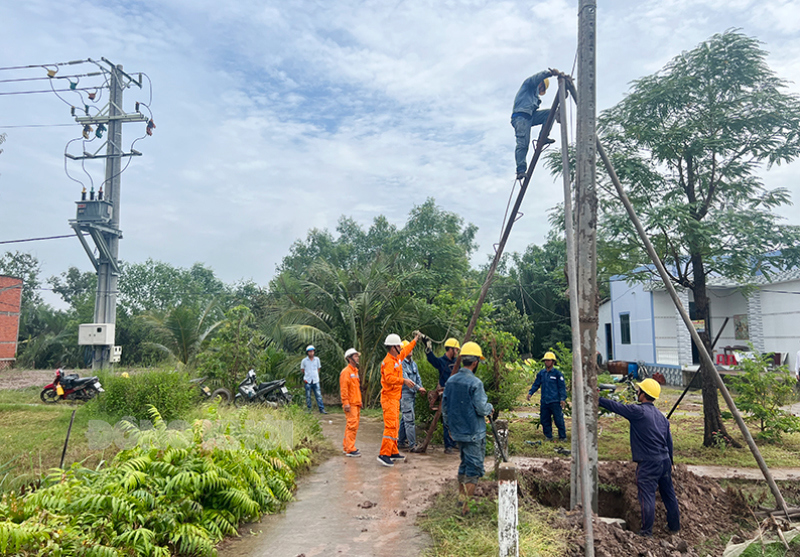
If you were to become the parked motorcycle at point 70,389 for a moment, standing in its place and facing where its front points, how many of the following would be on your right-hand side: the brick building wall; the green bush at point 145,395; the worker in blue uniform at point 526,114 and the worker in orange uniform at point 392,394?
1

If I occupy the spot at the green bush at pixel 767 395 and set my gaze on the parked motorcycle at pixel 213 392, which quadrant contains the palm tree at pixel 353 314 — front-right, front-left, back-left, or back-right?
front-right

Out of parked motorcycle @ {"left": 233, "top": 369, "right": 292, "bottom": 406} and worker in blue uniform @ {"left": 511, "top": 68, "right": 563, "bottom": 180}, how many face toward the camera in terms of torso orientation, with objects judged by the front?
0

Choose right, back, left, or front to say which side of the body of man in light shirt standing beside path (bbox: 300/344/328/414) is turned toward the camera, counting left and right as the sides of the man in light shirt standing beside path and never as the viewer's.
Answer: front

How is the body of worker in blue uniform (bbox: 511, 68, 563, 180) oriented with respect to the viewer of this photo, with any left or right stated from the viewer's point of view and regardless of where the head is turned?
facing to the right of the viewer

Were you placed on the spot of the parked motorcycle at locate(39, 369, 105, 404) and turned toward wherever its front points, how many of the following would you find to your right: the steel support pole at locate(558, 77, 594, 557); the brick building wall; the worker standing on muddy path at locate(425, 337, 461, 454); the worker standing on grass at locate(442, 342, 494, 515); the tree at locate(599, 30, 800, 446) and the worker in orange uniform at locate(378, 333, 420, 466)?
1

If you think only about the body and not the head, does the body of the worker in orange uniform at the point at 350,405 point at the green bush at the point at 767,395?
yes

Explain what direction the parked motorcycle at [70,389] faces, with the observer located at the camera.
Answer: facing to the left of the viewer

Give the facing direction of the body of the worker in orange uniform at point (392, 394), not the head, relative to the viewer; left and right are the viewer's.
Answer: facing to the right of the viewer

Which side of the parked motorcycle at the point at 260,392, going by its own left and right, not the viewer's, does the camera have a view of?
left

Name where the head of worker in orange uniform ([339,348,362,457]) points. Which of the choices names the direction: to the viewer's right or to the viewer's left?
to the viewer's right

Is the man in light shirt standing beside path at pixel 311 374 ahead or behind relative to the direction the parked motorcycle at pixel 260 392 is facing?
behind

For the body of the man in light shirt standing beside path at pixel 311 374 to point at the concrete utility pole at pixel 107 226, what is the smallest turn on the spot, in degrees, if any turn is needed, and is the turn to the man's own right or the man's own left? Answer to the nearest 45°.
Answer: approximately 135° to the man's own right
